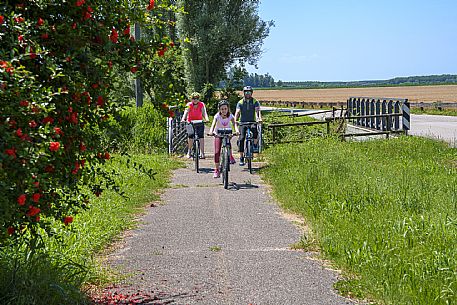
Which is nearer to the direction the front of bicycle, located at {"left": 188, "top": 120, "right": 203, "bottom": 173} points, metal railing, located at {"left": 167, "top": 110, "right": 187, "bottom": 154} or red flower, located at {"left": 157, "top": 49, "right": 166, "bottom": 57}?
the red flower

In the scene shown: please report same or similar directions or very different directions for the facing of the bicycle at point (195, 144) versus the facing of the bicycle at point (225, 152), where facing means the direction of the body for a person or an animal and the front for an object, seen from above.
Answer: same or similar directions

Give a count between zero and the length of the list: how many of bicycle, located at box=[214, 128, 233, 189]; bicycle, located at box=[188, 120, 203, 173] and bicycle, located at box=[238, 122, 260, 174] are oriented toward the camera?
3

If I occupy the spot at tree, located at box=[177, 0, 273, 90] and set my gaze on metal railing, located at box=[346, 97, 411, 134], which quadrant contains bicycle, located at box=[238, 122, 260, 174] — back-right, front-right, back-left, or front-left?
front-right

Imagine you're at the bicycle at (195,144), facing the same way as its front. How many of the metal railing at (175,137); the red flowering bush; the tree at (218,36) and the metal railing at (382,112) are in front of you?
1

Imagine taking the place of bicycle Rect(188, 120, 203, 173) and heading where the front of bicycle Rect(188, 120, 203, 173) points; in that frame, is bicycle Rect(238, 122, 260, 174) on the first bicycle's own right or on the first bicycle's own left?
on the first bicycle's own left

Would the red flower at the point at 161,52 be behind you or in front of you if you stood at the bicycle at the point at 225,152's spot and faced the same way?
in front

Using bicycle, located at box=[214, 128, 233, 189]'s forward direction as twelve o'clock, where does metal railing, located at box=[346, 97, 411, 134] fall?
The metal railing is roughly at 7 o'clock from the bicycle.

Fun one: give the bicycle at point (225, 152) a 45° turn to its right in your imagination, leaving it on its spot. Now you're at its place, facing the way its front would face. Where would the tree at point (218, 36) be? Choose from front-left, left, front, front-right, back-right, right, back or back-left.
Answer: back-right

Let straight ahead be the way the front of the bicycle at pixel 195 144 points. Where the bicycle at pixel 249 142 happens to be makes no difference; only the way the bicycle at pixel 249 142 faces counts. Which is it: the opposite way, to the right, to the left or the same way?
the same way

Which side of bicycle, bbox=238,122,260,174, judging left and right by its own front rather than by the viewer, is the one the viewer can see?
front

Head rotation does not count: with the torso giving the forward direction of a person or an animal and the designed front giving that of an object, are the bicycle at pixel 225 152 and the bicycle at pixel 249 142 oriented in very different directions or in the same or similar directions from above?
same or similar directions

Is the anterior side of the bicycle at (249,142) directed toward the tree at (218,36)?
no

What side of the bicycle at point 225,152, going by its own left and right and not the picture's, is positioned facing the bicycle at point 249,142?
back

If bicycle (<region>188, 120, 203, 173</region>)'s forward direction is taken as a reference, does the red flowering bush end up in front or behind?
in front

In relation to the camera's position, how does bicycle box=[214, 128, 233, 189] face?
facing the viewer

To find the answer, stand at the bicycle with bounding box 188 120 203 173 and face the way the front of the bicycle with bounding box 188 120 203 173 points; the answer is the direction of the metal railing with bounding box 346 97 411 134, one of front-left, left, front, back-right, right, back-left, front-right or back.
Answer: back-left
